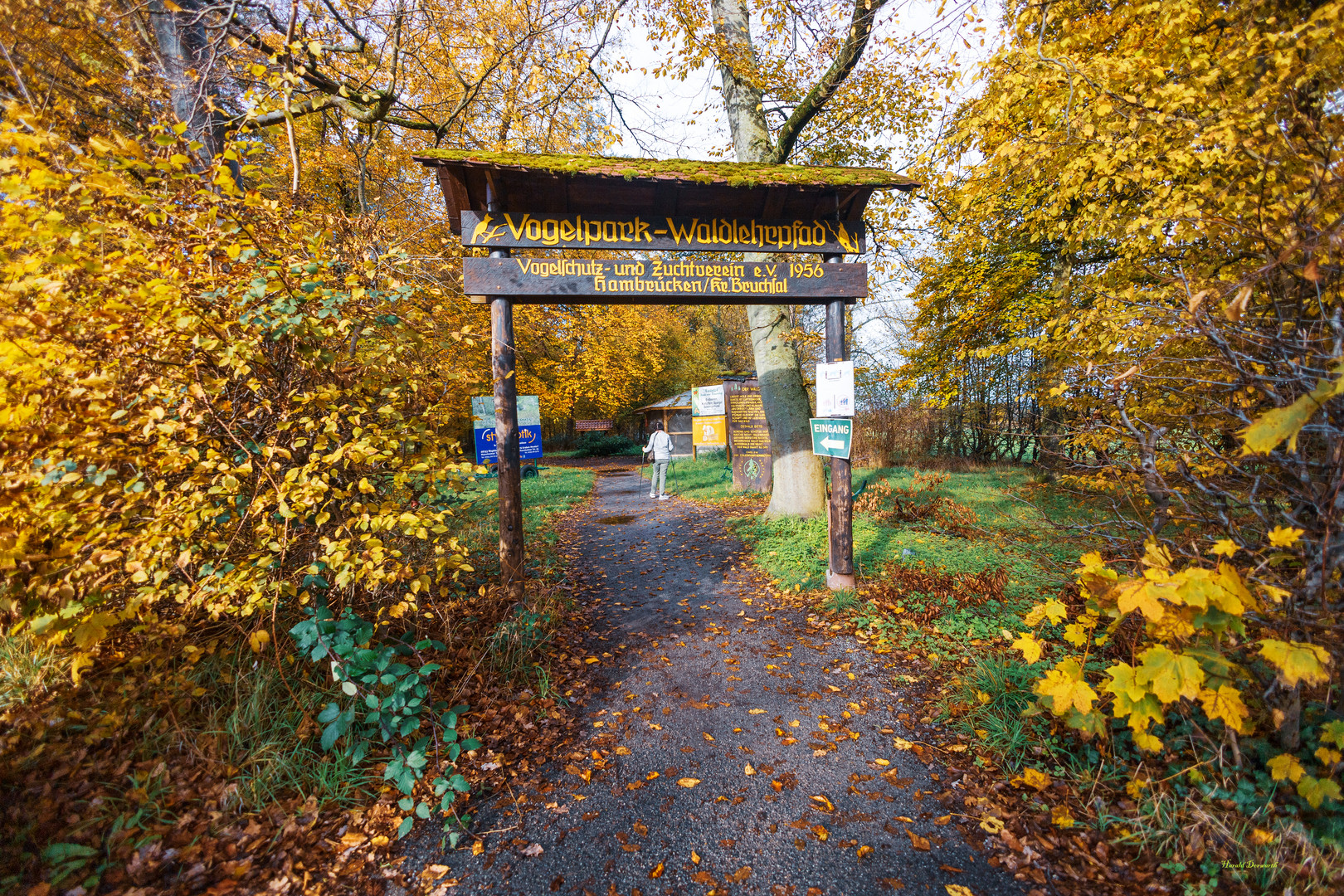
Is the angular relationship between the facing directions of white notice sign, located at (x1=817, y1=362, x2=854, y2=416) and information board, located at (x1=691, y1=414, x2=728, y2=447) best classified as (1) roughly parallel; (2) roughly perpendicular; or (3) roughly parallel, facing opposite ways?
roughly parallel

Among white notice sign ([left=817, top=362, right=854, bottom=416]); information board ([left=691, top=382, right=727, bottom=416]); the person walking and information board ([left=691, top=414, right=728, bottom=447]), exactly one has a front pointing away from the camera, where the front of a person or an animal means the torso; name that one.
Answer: the person walking

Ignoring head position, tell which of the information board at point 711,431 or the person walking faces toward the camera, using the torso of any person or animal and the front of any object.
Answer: the information board

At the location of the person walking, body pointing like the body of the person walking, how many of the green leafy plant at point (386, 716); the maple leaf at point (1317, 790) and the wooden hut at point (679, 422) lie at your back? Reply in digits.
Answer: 2

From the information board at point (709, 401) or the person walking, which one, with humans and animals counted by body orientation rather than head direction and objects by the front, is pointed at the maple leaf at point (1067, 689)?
the information board

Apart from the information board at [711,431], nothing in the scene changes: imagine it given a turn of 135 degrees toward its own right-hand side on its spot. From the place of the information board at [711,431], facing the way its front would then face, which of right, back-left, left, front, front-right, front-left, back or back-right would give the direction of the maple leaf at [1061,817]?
back-left

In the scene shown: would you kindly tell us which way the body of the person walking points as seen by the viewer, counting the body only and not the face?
away from the camera

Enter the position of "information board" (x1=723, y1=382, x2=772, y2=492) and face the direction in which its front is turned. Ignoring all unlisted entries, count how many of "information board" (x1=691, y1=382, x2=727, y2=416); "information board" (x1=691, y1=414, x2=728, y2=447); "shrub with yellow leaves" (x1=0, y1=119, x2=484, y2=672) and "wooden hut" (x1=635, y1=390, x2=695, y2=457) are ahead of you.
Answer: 1

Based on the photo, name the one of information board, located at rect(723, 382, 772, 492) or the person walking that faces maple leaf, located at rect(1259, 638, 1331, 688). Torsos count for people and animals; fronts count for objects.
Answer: the information board

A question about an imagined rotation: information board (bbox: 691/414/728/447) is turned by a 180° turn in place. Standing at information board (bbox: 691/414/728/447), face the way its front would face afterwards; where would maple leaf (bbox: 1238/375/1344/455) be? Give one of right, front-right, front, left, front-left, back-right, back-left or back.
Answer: back

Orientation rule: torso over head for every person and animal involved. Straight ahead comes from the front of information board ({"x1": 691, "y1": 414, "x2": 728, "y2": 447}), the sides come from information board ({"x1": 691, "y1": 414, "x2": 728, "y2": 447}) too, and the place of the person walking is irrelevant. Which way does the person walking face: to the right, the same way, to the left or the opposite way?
the opposite way

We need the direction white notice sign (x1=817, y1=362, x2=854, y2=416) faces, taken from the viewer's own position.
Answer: facing the viewer

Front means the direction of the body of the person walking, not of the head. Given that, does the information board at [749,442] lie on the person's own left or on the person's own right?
on the person's own right

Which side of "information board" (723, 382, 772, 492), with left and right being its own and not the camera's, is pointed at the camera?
front

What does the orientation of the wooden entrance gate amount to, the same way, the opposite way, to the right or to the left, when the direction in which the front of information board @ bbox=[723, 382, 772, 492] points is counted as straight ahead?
the same way

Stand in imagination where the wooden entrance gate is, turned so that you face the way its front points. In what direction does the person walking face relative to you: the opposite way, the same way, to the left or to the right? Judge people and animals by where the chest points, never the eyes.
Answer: the opposite way

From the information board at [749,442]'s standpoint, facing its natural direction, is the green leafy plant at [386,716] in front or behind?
in front

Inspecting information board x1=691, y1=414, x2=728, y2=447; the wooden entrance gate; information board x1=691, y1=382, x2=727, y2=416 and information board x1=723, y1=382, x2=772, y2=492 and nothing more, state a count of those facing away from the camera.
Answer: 0

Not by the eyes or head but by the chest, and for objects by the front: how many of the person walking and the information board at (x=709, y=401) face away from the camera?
1
